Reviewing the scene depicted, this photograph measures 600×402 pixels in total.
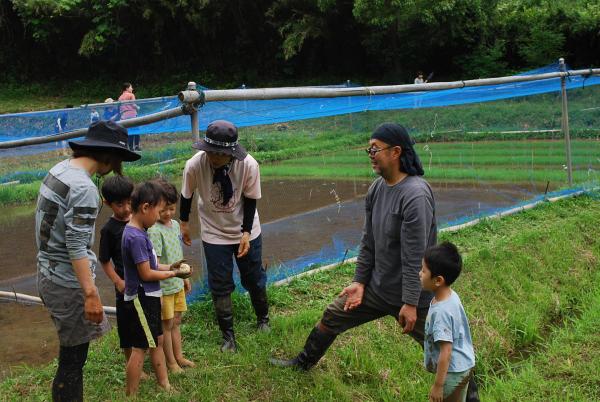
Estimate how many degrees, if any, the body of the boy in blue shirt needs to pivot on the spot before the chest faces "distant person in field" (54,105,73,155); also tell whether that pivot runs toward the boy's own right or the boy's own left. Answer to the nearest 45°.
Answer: approximately 45° to the boy's own right

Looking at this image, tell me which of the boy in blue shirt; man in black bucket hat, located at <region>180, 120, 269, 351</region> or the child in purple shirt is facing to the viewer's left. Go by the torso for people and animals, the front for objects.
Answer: the boy in blue shirt

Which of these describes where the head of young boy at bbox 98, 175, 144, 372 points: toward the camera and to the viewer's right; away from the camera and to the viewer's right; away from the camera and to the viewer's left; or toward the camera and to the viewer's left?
toward the camera and to the viewer's right

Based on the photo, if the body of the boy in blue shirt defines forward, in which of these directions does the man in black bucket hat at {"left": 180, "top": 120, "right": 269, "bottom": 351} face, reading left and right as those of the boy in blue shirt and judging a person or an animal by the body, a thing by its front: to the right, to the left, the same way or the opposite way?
to the left

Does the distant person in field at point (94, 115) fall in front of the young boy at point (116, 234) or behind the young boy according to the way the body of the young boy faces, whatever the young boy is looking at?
behind

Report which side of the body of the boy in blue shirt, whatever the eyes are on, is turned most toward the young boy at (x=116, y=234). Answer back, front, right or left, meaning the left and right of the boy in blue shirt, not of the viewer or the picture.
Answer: front

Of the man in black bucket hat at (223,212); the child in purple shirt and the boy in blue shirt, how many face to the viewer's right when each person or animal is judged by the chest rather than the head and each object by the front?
1

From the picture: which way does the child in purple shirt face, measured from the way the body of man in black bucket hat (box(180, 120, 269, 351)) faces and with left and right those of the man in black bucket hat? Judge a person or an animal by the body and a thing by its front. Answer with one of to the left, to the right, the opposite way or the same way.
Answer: to the left

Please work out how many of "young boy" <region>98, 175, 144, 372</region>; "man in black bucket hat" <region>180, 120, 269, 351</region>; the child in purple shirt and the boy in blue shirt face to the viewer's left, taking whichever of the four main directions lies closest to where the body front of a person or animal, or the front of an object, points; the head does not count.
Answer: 1

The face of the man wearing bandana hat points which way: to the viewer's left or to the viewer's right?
to the viewer's left

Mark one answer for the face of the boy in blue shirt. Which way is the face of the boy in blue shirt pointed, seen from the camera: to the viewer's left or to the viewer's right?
to the viewer's left

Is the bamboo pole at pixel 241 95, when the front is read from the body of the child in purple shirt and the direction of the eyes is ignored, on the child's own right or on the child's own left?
on the child's own left

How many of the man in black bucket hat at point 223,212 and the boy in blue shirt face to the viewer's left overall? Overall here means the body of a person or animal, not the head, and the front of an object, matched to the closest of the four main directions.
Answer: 1
